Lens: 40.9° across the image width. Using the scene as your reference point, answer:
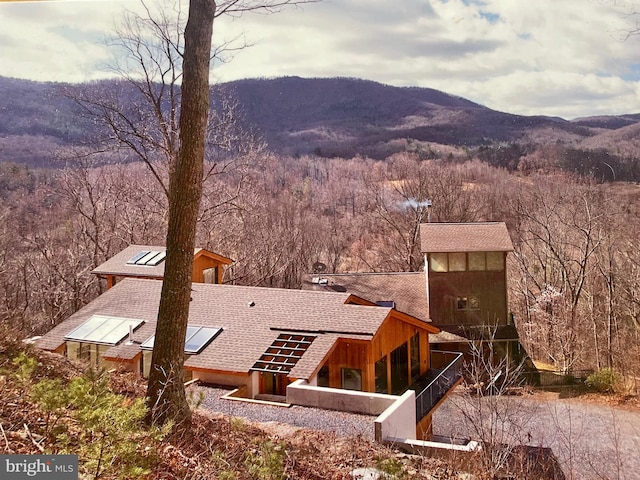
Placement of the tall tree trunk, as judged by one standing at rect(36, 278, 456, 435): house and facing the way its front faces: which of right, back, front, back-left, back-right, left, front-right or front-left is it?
front-right

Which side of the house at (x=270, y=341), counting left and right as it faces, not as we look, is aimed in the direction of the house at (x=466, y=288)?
left

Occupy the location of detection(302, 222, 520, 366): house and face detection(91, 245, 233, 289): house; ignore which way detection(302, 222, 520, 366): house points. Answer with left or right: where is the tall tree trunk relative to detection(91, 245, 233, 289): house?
left

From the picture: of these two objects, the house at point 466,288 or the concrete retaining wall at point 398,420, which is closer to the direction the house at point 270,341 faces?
the concrete retaining wall

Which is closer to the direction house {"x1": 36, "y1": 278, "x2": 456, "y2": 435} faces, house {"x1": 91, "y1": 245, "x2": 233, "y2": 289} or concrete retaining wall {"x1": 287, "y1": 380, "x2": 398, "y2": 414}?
the concrete retaining wall

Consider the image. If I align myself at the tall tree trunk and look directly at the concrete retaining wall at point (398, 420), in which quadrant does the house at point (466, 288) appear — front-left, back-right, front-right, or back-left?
front-left

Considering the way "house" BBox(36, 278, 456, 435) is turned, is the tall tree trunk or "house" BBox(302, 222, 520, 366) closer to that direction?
the tall tree trunk

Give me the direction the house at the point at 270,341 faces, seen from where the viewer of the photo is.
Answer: facing the viewer and to the right of the viewer

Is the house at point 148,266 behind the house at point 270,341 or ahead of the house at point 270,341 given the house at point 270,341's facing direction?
behind

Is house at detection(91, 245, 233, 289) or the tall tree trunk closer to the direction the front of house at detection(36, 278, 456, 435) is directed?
the tall tree trunk

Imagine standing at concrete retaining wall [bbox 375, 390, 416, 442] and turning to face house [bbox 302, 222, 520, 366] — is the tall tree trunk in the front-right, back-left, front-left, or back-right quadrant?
back-left
